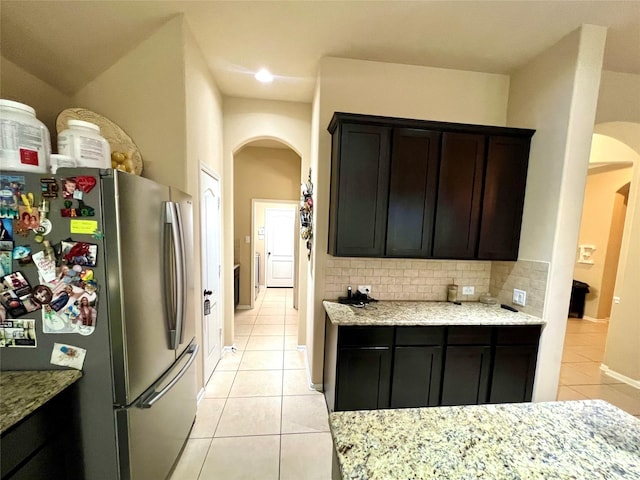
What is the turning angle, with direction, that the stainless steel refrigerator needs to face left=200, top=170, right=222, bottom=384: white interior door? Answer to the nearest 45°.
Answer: approximately 90° to its left

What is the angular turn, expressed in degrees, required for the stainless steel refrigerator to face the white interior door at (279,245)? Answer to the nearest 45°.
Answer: approximately 90° to its left

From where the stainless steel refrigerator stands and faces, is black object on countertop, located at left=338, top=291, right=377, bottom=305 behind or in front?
in front

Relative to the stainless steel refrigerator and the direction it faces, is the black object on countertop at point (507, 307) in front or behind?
in front

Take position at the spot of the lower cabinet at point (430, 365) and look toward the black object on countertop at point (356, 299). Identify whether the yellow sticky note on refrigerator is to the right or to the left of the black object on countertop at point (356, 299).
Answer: left

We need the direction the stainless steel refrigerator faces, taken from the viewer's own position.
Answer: facing the viewer and to the right of the viewer

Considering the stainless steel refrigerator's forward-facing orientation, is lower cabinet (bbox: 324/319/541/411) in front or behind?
in front

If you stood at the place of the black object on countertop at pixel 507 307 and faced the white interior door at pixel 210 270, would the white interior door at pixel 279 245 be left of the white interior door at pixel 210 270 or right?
right

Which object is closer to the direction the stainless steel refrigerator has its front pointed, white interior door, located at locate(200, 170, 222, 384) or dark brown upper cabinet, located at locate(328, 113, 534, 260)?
the dark brown upper cabinet
